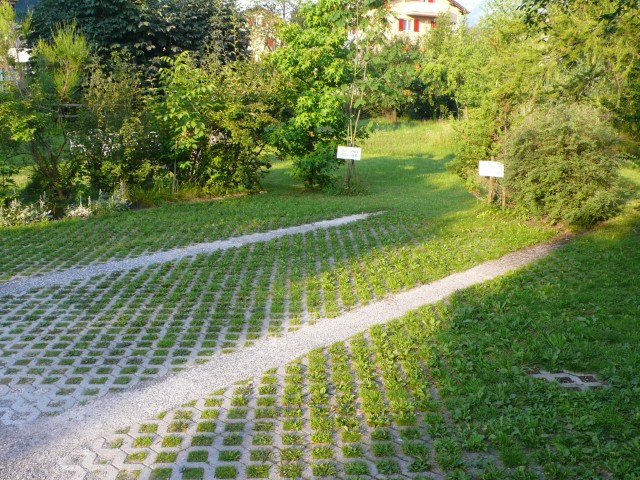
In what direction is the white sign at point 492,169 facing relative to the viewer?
toward the camera

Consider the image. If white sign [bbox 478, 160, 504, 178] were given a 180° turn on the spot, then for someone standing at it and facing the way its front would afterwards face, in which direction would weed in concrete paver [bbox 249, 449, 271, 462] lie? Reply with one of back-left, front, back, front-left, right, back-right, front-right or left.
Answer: back

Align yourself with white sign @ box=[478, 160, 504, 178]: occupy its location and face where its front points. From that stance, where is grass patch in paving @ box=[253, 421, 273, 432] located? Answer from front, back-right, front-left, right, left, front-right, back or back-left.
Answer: front

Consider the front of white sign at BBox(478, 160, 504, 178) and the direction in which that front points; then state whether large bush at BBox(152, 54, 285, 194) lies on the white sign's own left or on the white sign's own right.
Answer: on the white sign's own right

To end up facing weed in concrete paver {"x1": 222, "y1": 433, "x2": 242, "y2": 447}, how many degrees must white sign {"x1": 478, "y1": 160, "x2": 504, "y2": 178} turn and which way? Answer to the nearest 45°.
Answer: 0° — it already faces it

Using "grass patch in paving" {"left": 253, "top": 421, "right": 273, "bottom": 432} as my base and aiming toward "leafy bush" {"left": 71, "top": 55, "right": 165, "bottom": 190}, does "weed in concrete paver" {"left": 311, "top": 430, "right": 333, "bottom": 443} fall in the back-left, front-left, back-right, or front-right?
back-right

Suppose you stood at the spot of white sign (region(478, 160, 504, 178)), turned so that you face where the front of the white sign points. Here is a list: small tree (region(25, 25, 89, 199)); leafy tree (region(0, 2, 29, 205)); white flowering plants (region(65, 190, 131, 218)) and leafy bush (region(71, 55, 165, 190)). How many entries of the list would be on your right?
4

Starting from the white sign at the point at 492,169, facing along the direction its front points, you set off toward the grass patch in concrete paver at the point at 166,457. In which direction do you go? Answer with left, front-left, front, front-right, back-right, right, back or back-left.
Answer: front

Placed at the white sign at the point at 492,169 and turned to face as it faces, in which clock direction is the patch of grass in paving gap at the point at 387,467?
The patch of grass in paving gap is roughly at 12 o'clock from the white sign.

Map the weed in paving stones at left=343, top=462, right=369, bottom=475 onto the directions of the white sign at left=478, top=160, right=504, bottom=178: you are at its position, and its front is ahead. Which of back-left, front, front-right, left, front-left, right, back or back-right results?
front

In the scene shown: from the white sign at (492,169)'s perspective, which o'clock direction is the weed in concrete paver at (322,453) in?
The weed in concrete paver is roughly at 12 o'clock from the white sign.

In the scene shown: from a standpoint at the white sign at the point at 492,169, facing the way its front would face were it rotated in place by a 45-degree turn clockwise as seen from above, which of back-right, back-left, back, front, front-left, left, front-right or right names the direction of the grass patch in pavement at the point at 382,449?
front-left

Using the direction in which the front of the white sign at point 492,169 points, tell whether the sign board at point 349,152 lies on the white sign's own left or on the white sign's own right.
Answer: on the white sign's own right

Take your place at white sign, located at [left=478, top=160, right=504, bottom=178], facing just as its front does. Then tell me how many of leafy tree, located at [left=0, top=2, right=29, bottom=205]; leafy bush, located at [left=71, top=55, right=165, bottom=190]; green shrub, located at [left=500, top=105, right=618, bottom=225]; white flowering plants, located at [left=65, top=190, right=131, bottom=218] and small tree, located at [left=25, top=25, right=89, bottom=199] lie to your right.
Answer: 4

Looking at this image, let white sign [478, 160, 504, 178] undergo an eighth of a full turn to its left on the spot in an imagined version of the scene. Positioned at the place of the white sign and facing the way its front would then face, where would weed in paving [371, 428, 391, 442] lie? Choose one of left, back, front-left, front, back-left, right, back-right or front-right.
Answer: front-right

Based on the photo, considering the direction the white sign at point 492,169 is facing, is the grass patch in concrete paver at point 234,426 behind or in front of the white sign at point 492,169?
in front

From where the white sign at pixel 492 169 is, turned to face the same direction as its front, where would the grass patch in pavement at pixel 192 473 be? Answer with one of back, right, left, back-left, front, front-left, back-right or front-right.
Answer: front

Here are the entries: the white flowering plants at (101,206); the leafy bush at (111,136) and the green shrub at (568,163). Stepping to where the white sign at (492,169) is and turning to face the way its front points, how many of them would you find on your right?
2

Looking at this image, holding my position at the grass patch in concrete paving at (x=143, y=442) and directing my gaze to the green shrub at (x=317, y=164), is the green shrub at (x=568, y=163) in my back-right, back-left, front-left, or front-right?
front-right

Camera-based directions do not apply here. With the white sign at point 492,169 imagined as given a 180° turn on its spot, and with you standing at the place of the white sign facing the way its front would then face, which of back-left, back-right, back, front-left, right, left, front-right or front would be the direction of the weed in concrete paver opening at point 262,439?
back

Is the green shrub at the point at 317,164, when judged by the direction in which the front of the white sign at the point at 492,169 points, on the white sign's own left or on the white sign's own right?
on the white sign's own right

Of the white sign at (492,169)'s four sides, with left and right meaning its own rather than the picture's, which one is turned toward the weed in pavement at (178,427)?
front
